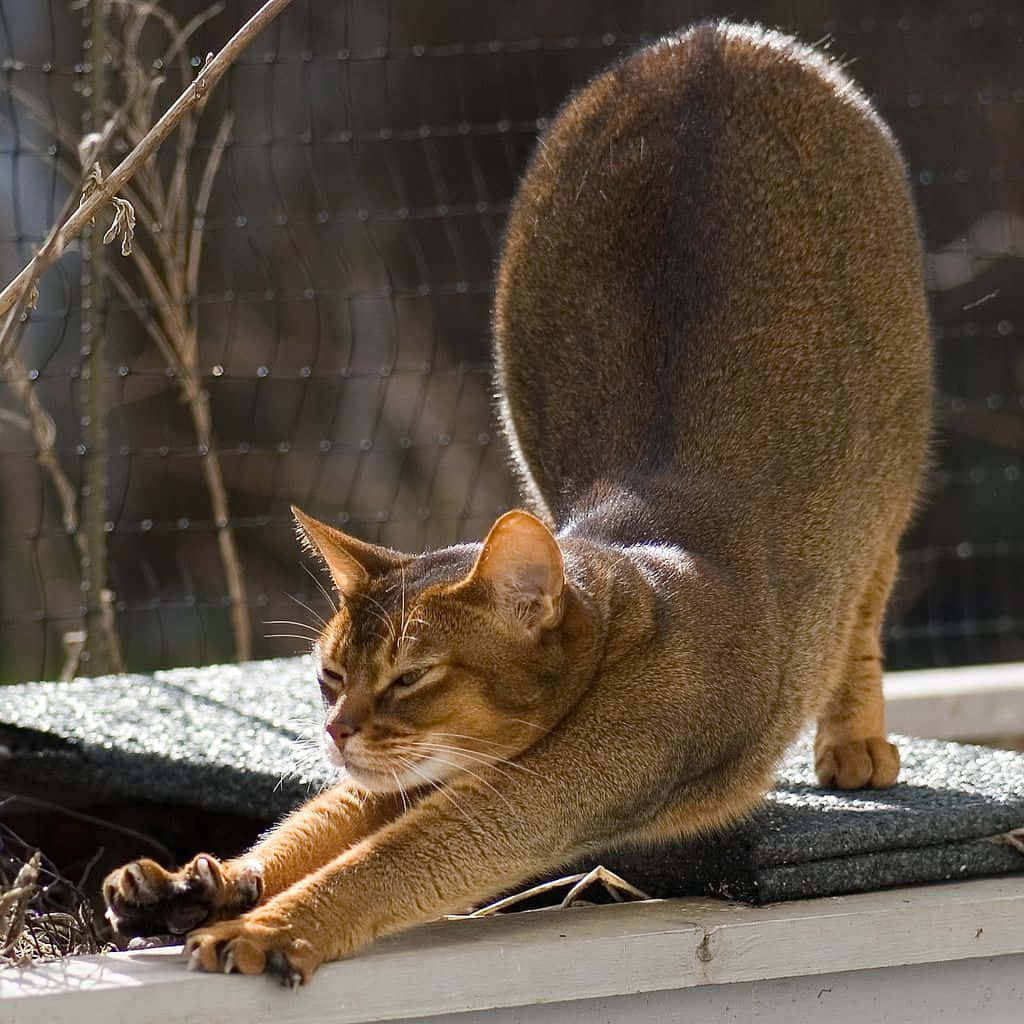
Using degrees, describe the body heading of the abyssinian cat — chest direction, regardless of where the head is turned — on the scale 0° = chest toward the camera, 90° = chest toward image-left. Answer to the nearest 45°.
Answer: approximately 45°
